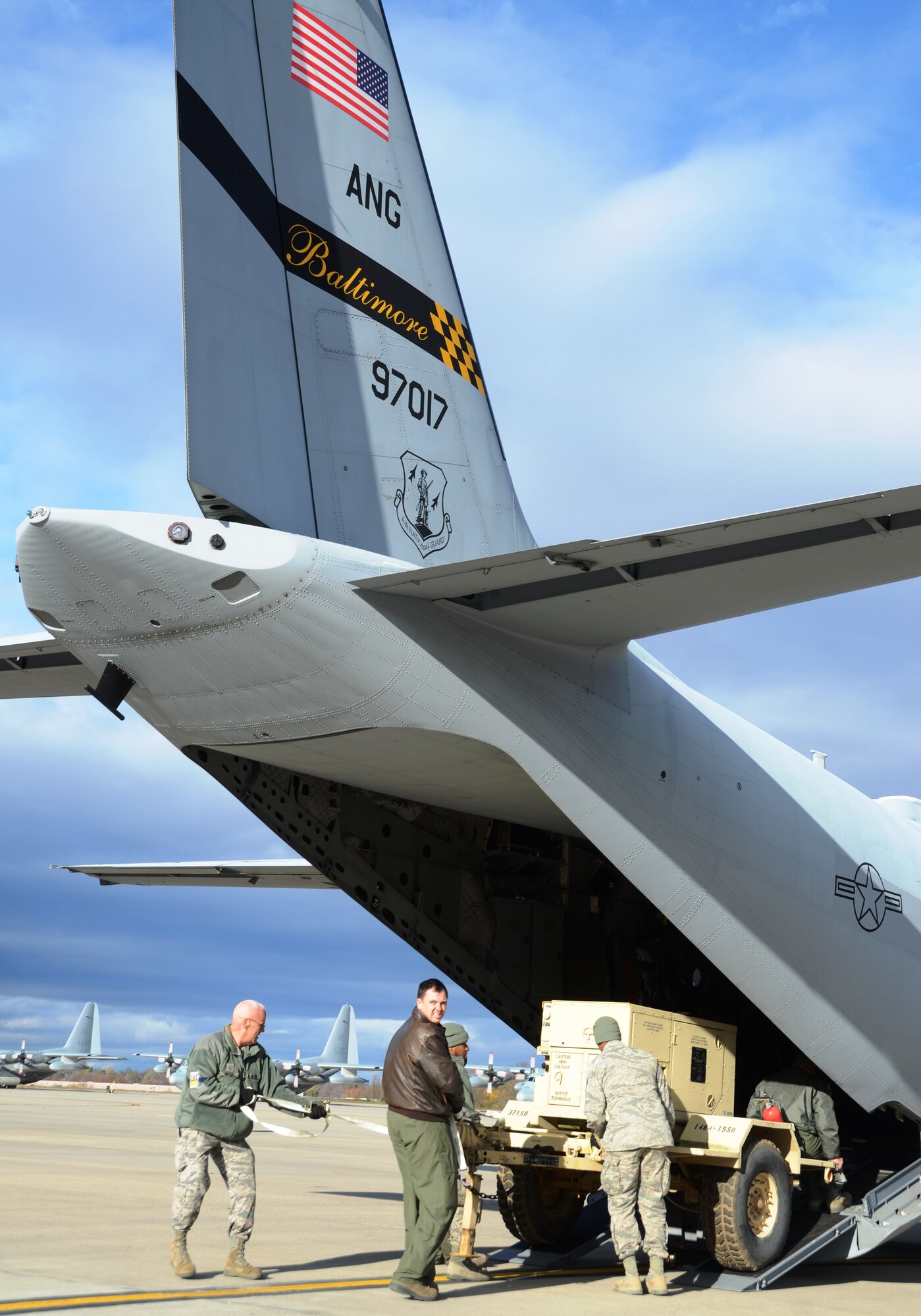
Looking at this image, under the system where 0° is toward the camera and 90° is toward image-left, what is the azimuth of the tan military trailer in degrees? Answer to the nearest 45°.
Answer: approximately 45°

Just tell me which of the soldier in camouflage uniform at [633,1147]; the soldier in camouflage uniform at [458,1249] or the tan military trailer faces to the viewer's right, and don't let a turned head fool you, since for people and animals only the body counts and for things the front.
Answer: the soldier in camouflage uniform at [458,1249]

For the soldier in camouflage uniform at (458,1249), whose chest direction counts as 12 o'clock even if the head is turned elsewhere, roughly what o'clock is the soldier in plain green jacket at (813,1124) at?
the soldier in plain green jacket at (813,1124) is roughly at 11 o'clock from the soldier in camouflage uniform at (458,1249).

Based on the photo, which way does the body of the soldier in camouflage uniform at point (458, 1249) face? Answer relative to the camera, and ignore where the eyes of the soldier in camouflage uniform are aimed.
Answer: to the viewer's right

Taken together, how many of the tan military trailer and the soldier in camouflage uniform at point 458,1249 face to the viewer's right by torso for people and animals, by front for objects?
1

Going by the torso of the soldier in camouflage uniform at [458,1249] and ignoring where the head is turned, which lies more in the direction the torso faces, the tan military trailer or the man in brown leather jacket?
the tan military trailer

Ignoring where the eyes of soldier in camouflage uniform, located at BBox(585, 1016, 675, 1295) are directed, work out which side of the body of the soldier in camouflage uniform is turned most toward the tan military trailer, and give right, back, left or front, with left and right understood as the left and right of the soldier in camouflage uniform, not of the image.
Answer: front

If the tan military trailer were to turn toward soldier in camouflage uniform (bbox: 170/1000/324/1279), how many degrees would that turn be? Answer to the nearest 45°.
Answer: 0° — it already faces them

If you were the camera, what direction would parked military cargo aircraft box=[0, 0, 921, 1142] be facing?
facing away from the viewer and to the right of the viewer

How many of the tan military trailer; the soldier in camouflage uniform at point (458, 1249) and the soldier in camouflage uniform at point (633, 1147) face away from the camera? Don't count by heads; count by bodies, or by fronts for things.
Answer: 1

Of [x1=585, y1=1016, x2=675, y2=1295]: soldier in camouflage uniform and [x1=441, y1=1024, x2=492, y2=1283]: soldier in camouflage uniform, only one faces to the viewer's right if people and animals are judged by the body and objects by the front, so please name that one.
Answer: [x1=441, y1=1024, x2=492, y2=1283]: soldier in camouflage uniform

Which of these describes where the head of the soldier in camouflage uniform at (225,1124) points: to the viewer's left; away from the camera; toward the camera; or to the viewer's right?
to the viewer's right

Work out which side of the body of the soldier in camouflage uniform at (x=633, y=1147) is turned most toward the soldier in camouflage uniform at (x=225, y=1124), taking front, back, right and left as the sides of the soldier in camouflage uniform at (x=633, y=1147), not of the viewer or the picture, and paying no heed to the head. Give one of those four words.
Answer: left

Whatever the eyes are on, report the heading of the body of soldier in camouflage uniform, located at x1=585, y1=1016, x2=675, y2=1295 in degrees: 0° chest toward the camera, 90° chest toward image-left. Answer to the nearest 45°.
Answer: approximately 180°
